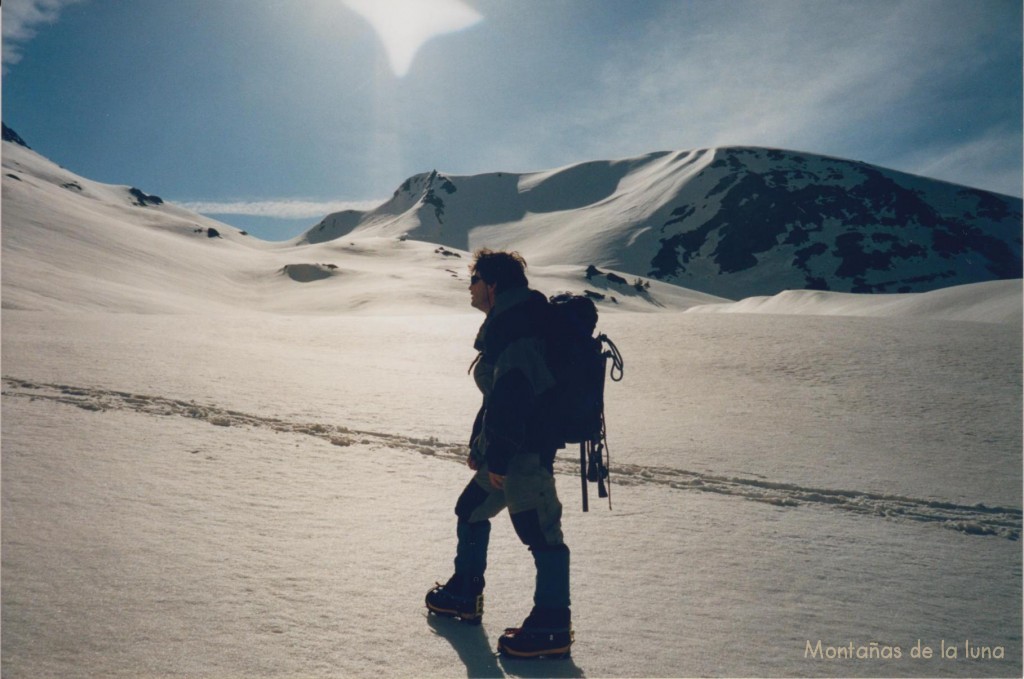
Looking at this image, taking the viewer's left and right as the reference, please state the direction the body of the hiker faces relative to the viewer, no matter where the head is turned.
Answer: facing to the left of the viewer
